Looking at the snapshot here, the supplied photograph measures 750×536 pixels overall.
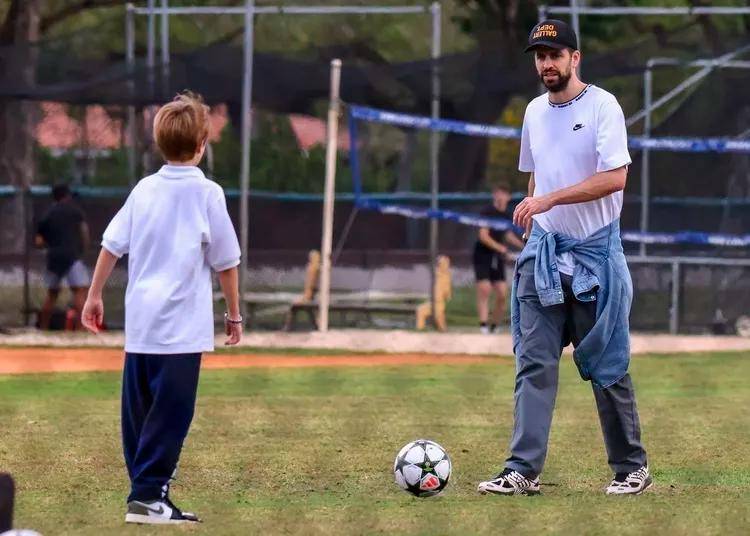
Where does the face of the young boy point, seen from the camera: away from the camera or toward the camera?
away from the camera

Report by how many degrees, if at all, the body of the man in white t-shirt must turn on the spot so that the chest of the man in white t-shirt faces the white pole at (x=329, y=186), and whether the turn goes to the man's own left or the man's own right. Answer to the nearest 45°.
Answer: approximately 135° to the man's own right

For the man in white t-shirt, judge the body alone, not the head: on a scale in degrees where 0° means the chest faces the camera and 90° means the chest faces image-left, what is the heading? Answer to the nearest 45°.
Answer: approximately 45°

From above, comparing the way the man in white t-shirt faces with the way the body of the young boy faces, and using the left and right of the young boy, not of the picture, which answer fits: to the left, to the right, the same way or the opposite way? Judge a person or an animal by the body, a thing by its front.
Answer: the opposite way

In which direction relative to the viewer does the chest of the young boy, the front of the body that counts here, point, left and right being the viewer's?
facing away from the viewer and to the right of the viewer
